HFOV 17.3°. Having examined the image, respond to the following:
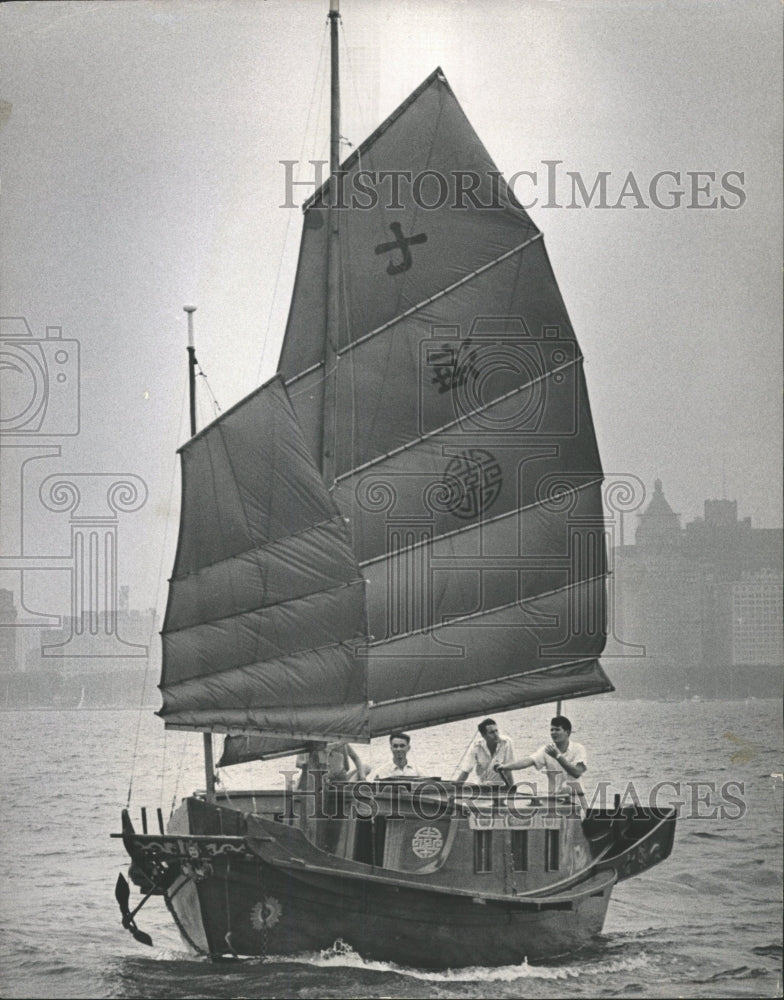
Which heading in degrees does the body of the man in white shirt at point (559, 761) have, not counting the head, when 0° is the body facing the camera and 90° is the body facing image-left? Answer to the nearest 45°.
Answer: approximately 45°

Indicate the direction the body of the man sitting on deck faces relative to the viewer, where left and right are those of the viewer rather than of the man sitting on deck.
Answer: facing the viewer

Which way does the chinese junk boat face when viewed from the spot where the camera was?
facing the viewer and to the left of the viewer

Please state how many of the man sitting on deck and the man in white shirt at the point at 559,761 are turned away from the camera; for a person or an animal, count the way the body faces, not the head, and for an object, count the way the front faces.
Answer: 0

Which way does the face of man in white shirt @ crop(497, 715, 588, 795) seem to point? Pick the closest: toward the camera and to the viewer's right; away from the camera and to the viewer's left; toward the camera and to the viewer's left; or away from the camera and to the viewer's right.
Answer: toward the camera and to the viewer's left
